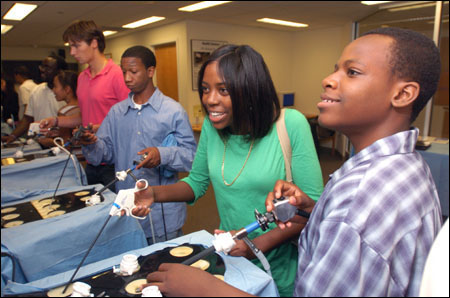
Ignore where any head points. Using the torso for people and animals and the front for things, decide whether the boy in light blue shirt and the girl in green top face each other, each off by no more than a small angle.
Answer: no

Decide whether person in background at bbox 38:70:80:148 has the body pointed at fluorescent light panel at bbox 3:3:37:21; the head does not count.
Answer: no

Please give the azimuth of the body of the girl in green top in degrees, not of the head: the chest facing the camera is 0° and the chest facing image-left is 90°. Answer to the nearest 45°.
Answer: approximately 45°

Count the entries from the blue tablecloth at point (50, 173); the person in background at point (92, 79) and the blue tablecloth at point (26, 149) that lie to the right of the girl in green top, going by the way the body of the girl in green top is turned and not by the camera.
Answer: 3

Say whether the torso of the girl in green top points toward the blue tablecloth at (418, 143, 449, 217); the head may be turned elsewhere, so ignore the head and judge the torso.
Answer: no

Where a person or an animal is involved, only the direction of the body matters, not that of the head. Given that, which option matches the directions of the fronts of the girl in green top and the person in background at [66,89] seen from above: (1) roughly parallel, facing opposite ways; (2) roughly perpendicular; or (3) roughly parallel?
roughly parallel

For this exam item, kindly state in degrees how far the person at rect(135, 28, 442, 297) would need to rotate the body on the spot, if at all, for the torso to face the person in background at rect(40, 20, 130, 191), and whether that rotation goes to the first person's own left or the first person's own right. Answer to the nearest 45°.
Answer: approximately 45° to the first person's own right

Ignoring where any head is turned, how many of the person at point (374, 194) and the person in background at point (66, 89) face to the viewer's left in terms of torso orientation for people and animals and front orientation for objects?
2

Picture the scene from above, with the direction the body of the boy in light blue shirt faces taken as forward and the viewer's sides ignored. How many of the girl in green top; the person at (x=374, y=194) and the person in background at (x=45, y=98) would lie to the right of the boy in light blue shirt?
1

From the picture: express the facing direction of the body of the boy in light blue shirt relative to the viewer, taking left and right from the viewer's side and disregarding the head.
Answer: facing the viewer and to the left of the viewer

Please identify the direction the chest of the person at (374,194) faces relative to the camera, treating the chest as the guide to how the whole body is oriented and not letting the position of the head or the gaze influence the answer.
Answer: to the viewer's left

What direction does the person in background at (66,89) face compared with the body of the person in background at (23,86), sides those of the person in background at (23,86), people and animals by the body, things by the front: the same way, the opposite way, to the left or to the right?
the same way

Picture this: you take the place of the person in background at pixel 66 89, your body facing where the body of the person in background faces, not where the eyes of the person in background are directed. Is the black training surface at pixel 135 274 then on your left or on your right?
on your left

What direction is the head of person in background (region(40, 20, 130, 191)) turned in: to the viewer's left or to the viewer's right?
to the viewer's left

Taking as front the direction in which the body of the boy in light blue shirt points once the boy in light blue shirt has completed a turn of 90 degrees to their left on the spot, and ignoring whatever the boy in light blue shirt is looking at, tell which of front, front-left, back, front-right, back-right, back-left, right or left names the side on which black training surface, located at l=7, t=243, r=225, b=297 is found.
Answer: front-right

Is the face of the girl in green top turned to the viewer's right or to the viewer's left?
to the viewer's left
